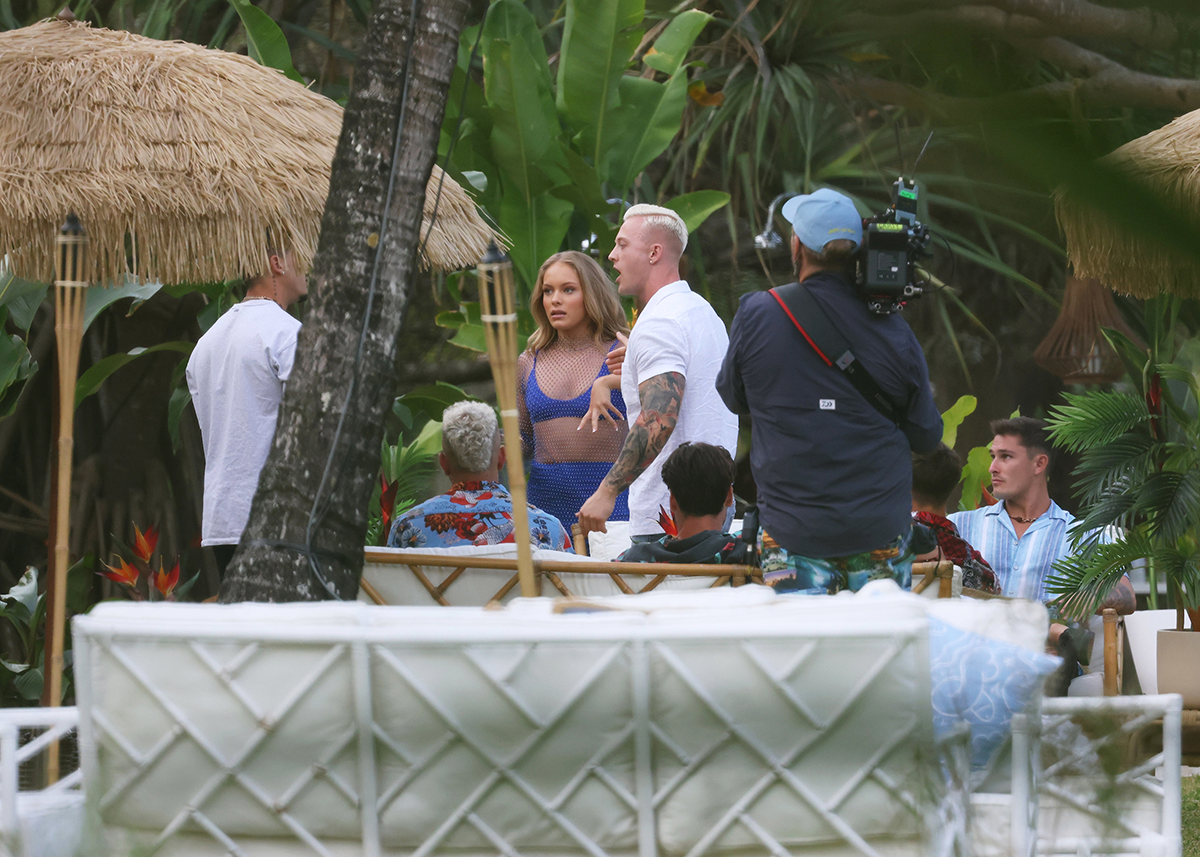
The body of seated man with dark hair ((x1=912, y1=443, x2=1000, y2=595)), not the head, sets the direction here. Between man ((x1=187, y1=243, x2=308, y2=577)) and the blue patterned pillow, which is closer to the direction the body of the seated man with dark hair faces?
the man

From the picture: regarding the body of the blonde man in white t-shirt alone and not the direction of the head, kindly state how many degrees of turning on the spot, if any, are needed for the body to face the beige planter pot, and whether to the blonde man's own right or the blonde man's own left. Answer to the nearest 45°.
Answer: approximately 180°

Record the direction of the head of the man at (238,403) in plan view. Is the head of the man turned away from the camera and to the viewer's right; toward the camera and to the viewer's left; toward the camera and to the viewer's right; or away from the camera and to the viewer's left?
away from the camera and to the viewer's right

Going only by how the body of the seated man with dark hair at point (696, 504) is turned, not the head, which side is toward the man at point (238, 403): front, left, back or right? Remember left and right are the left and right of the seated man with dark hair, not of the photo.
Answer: left

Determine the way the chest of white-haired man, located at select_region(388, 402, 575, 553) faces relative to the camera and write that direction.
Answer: away from the camera

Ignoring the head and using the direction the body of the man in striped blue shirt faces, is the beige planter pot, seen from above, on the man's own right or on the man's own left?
on the man's own left

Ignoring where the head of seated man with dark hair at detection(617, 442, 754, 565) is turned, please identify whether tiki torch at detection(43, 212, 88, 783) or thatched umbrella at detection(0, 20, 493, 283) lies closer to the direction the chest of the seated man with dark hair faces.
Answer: the thatched umbrella

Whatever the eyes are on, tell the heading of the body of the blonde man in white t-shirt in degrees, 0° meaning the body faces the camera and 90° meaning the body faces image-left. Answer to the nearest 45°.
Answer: approximately 90°
